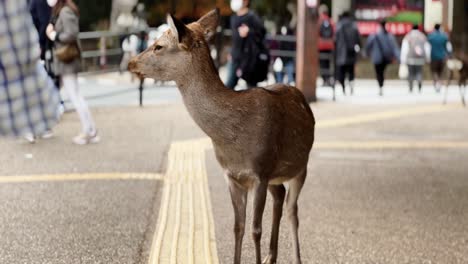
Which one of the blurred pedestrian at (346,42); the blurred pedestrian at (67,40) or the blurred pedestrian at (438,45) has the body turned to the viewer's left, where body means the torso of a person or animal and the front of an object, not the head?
the blurred pedestrian at (67,40)

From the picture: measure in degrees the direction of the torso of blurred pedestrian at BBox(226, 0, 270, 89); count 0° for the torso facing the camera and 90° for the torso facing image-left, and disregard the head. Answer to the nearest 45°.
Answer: approximately 45°

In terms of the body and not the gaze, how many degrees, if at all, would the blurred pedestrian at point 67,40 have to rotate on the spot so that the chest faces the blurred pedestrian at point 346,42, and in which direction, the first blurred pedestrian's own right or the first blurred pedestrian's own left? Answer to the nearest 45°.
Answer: approximately 135° to the first blurred pedestrian's own right

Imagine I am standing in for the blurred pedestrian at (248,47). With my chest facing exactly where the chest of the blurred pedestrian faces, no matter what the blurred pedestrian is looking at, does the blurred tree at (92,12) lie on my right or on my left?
on my right

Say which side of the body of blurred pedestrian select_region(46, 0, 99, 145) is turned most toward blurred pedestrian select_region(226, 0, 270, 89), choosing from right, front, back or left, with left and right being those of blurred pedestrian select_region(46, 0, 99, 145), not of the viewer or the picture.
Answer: back

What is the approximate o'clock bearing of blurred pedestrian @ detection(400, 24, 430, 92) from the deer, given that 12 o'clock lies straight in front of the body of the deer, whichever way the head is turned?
The blurred pedestrian is roughly at 5 o'clock from the deer.

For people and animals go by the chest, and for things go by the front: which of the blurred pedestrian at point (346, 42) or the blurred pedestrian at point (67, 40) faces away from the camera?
the blurred pedestrian at point (346, 42)

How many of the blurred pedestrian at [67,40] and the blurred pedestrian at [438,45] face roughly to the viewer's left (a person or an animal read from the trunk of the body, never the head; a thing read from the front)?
1

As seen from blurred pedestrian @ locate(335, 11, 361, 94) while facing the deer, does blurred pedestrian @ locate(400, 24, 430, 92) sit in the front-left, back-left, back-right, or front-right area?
back-left

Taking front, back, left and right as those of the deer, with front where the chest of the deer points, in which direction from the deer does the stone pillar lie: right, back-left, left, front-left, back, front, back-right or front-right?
back-right

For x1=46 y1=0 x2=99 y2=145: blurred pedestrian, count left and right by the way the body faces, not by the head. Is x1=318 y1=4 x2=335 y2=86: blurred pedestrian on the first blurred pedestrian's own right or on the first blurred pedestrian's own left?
on the first blurred pedestrian's own right

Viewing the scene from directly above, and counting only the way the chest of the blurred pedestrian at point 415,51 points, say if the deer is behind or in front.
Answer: behind

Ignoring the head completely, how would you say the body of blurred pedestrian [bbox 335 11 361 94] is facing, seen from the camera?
away from the camera
